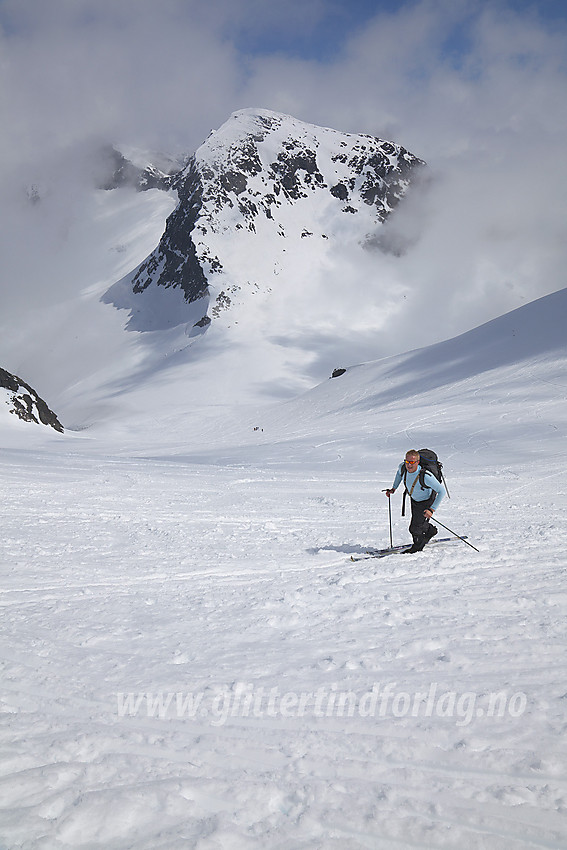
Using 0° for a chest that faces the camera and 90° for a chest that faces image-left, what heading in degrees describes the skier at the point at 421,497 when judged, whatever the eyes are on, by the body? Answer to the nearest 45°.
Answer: approximately 45°

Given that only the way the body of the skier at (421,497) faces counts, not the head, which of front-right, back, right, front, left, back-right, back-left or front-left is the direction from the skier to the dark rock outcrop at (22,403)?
right
